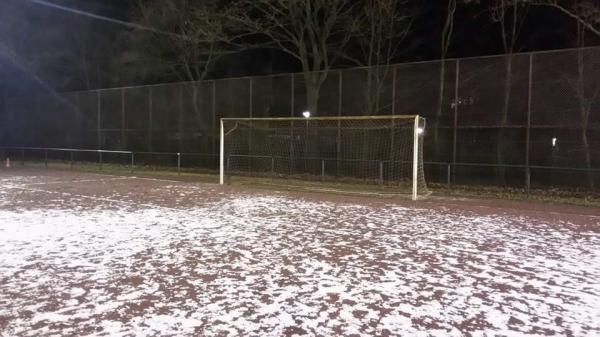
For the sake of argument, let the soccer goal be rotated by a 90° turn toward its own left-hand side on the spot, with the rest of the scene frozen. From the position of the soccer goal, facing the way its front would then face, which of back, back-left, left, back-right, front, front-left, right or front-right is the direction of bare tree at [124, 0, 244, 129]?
back

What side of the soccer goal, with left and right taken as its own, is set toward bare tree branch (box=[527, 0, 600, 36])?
left

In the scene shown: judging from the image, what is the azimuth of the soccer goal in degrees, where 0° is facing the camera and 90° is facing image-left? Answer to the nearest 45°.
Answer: approximately 45°

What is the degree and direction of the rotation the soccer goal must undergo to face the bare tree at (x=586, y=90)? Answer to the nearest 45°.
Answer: approximately 90° to its left
